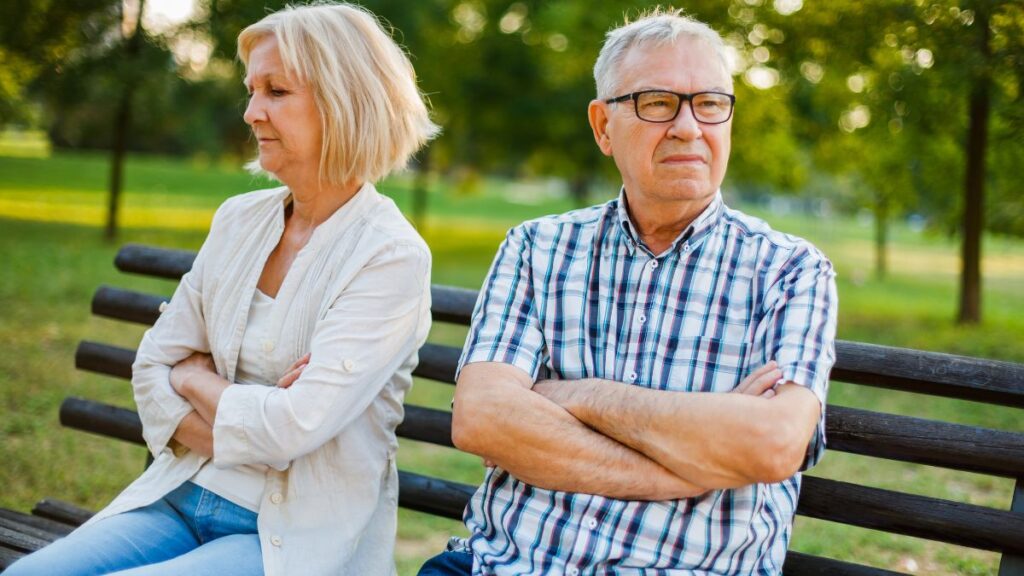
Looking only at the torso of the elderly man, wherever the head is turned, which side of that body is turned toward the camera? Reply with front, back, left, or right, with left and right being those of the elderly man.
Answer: front

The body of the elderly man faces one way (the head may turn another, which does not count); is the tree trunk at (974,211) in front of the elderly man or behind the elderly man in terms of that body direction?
behind

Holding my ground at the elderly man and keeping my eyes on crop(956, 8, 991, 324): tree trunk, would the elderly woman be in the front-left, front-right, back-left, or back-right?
back-left

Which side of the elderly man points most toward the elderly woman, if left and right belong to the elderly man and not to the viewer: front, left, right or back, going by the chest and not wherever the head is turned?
right

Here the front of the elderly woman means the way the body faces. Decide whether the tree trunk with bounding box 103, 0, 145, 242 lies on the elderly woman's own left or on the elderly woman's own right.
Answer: on the elderly woman's own right

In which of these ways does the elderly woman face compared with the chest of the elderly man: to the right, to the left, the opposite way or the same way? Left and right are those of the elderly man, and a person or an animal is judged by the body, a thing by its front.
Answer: the same way

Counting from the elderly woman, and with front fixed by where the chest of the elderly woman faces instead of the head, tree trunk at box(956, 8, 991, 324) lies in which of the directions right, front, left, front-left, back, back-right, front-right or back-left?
back

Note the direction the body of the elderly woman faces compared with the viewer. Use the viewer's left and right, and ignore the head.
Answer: facing the viewer and to the left of the viewer

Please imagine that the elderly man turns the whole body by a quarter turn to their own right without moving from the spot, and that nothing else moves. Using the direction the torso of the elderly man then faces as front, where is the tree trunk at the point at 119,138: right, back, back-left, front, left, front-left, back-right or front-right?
front-right

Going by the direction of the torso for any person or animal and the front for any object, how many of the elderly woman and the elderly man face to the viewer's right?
0

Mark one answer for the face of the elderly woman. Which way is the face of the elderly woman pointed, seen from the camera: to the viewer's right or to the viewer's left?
to the viewer's left

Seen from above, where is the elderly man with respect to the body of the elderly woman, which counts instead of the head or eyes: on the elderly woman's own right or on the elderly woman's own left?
on the elderly woman's own left

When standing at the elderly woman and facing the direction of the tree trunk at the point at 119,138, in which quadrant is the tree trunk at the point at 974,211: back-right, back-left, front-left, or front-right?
front-right
